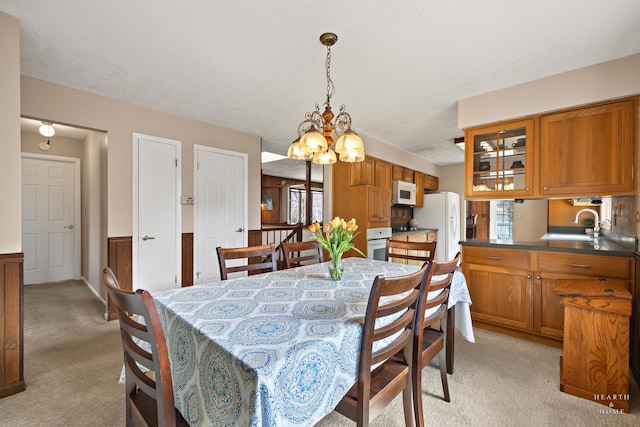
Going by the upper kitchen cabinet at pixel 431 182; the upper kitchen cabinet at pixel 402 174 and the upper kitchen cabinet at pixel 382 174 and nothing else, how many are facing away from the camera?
0

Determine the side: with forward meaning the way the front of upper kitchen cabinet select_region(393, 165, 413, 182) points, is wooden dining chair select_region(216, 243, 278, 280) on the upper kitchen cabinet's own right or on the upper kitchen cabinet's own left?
on the upper kitchen cabinet's own right

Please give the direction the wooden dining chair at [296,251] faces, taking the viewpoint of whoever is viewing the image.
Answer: facing the viewer and to the right of the viewer

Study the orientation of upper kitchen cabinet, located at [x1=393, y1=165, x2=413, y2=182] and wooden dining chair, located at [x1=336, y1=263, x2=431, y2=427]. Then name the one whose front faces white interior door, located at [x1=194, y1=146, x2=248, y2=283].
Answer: the wooden dining chair

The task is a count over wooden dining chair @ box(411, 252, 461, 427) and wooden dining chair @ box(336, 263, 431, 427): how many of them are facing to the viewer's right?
0

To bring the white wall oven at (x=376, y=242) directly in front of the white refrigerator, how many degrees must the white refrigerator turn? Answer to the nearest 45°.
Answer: approximately 90° to its right

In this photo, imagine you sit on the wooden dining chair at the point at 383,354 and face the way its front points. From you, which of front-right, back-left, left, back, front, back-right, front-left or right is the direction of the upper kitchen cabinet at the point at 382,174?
front-right

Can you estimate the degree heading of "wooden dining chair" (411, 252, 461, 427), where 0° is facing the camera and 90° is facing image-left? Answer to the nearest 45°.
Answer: approximately 135°

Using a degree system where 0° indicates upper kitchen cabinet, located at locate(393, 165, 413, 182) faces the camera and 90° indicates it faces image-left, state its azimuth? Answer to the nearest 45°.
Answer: approximately 315°

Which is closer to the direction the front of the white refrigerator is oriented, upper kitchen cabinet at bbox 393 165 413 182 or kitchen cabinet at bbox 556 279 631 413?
the kitchen cabinet

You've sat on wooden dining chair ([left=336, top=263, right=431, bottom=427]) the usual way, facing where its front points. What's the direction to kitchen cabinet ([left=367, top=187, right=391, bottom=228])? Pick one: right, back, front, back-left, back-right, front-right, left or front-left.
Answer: front-right

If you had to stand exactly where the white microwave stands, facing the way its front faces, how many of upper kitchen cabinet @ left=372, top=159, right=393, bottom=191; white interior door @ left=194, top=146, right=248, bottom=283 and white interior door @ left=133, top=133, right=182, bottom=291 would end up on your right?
3

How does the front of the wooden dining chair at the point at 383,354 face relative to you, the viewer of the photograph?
facing away from the viewer and to the left of the viewer
